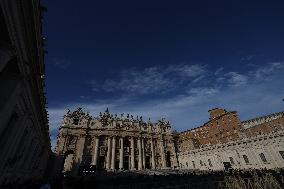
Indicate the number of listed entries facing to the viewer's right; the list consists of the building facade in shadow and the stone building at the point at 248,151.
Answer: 1

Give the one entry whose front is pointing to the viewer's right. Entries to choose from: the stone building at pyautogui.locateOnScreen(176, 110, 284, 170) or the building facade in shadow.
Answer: the building facade in shadow

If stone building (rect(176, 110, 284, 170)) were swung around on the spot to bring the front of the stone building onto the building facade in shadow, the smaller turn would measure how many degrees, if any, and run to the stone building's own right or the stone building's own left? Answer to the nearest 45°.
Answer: approximately 45° to the stone building's own left

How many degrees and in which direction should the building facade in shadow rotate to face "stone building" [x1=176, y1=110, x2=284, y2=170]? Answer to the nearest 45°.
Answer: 0° — it already faces it

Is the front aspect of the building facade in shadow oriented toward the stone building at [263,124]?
yes

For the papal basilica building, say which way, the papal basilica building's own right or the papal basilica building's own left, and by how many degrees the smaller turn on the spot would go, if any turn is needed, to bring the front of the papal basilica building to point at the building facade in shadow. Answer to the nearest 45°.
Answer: approximately 45° to the papal basilica building's own right

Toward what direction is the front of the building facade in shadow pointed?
to the viewer's right
